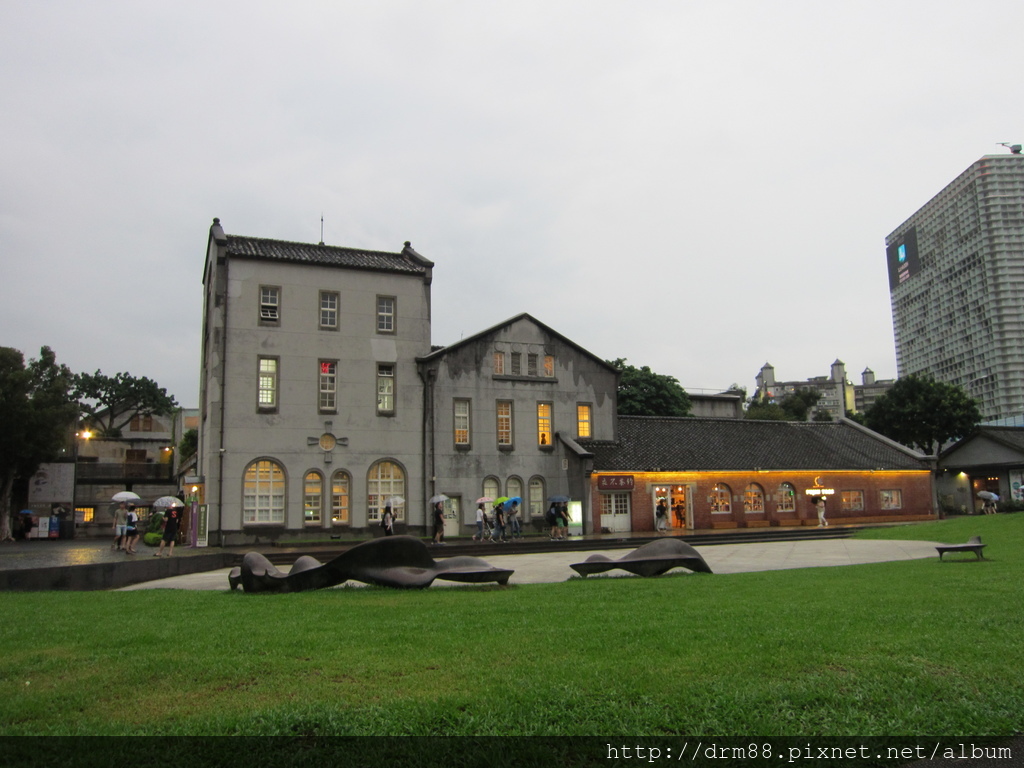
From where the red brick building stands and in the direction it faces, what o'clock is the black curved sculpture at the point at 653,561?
The black curved sculpture is roughly at 12 o'clock from the red brick building.

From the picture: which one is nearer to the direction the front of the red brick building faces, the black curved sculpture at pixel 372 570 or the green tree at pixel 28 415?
the black curved sculpture

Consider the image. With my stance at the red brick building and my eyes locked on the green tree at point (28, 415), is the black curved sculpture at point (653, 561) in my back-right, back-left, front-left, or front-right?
front-left

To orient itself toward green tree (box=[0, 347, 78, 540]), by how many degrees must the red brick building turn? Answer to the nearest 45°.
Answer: approximately 90° to its right

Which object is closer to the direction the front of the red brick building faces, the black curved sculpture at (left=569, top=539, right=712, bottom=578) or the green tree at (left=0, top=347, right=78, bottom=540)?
the black curved sculpture

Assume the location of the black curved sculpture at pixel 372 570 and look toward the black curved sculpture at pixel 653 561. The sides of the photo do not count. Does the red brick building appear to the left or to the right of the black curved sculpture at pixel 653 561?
left

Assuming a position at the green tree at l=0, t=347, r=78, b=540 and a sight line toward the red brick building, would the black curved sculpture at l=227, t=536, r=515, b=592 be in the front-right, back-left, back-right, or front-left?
front-right

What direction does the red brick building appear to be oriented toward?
toward the camera

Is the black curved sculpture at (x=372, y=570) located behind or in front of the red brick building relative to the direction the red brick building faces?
in front

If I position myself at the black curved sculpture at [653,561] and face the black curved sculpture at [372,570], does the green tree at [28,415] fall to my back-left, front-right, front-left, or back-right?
front-right
